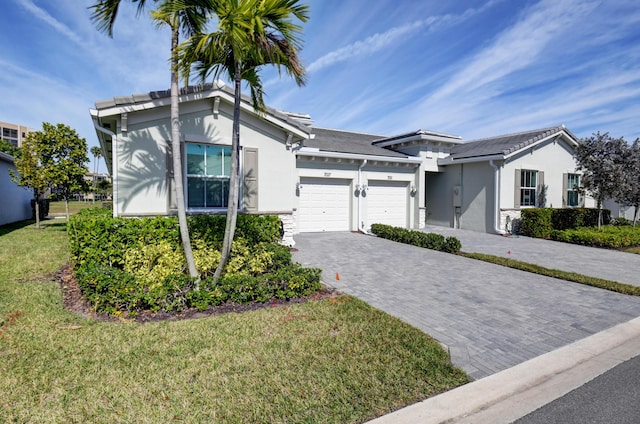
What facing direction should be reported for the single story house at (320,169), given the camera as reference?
facing the viewer and to the right of the viewer

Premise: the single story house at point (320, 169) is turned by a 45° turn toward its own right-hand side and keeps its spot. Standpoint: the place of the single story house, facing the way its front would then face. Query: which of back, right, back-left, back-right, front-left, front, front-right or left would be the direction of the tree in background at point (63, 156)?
right

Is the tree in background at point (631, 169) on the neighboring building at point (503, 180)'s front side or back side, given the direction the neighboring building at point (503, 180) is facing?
on the front side

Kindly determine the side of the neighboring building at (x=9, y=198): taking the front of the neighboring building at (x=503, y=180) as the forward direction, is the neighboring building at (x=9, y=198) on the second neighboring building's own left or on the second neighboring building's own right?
on the second neighboring building's own right

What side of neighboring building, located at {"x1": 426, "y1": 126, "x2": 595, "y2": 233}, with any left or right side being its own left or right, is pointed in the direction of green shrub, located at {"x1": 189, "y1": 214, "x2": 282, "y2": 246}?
right

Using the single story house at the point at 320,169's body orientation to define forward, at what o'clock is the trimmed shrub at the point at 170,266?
The trimmed shrub is roughly at 2 o'clock from the single story house.
